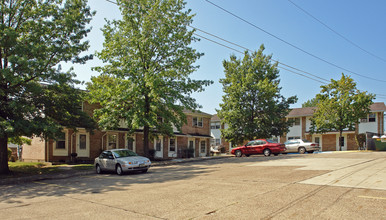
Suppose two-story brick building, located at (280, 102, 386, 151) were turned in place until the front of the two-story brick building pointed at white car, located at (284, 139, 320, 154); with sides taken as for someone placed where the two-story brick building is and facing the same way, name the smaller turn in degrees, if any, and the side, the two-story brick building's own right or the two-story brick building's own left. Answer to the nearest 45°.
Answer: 0° — it already faces it

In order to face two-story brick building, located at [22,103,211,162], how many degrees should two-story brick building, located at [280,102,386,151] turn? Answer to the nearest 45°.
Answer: approximately 45° to its right
